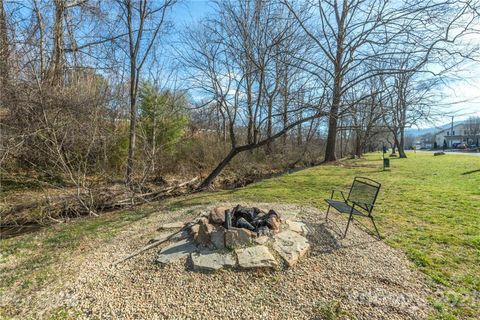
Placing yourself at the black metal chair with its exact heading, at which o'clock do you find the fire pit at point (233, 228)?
The fire pit is roughly at 12 o'clock from the black metal chair.

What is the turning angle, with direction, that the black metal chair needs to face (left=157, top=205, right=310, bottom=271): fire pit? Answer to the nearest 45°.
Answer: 0° — it already faces it

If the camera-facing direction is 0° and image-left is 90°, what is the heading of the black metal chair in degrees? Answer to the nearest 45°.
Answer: approximately 45°
